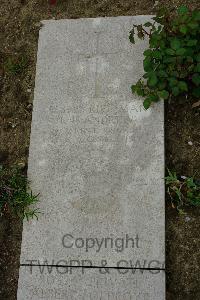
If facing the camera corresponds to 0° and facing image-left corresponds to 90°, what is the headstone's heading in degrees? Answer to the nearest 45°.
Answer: approximately 0°
